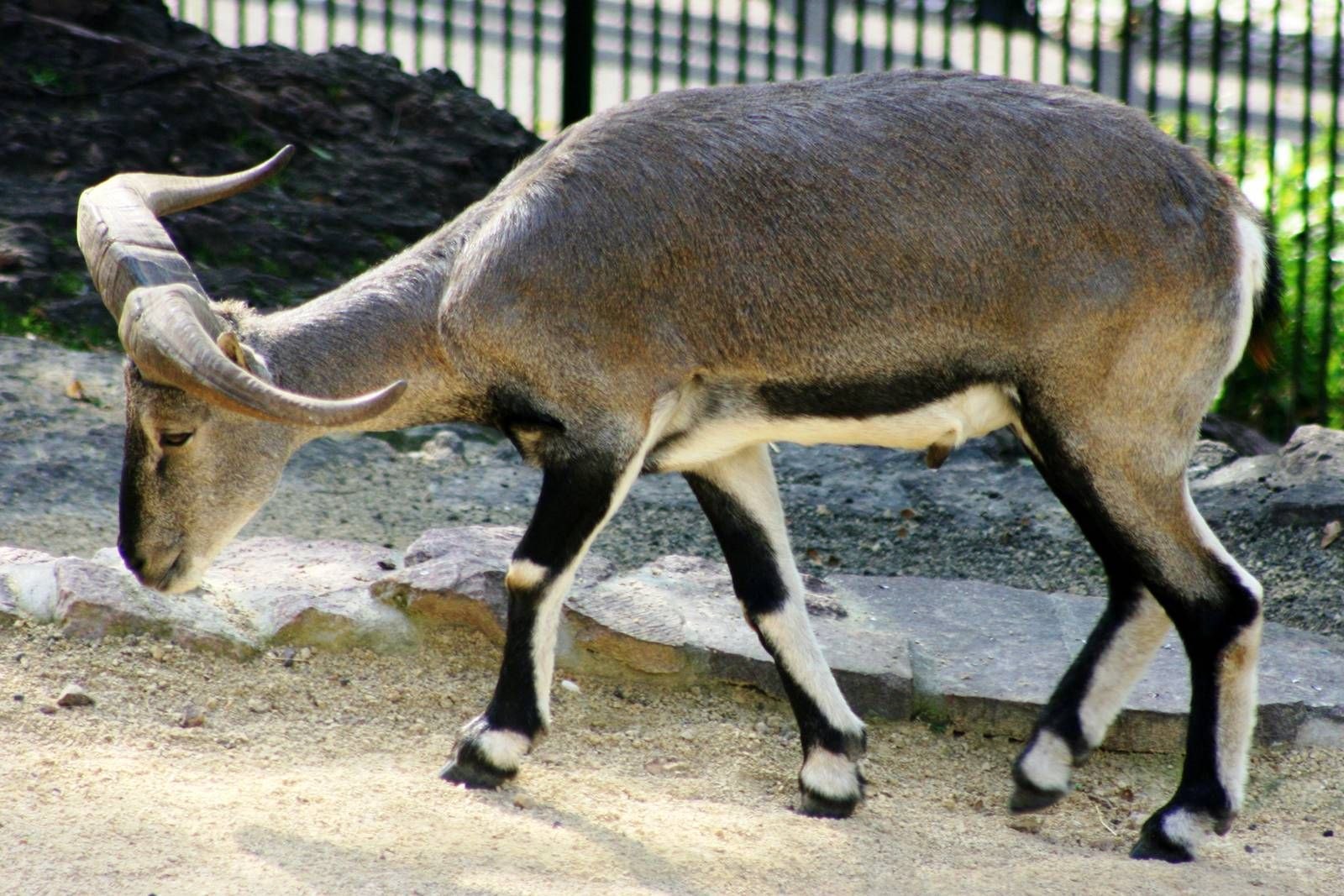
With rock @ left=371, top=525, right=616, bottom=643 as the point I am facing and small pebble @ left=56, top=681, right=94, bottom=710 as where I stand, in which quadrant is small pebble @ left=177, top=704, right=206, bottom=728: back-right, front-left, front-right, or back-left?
front-right

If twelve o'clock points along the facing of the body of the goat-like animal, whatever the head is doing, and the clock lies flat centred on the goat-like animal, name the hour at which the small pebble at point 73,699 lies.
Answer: The small pebble is roughly at 12 o'clock from the goat-like animal.

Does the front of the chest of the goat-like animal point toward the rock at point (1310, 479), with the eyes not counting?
no

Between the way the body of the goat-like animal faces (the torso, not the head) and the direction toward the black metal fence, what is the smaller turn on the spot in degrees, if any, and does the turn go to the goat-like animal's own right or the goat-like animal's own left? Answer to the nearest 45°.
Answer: approximately 90° to the goat-like animal's own right

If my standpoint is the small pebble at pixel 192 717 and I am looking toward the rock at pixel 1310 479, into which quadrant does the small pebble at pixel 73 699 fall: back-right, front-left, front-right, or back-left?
back-left

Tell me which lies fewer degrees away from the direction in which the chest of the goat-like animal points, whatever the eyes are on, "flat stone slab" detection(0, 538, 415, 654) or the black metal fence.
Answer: the flat stone slab

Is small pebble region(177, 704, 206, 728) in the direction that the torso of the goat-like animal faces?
yes

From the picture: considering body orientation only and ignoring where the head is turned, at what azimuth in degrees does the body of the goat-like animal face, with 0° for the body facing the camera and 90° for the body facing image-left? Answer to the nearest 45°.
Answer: approximately 90°
